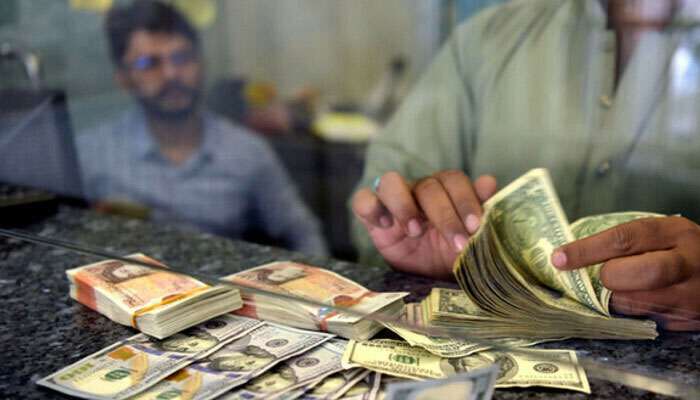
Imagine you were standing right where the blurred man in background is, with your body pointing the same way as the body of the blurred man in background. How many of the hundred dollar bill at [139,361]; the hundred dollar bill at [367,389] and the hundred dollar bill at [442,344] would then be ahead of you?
3

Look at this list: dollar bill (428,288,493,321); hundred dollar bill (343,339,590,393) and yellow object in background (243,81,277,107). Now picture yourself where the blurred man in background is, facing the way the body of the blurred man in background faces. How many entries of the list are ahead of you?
2

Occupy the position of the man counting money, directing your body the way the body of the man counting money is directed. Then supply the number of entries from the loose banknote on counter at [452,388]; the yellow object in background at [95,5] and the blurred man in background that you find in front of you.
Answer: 1

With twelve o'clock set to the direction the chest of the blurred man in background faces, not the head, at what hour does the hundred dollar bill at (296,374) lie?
The hundred dollar bill is roughly at 12 o'clock from the blurred man in background.

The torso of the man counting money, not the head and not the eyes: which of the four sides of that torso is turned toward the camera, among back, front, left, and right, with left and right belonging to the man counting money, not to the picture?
front

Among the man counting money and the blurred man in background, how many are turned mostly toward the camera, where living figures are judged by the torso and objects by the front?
2

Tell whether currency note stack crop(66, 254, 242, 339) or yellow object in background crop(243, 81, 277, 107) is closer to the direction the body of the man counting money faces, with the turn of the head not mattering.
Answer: the currency note stack

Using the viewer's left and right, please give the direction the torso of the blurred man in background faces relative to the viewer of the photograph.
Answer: facing the viewer
